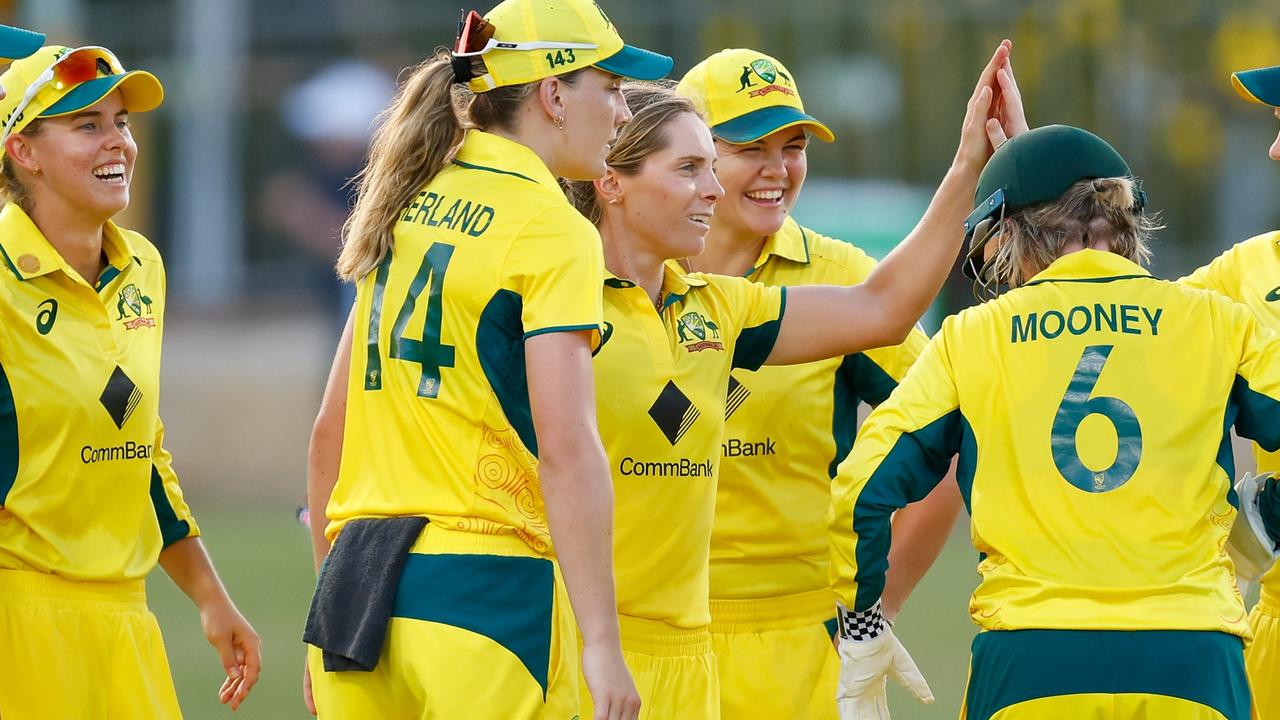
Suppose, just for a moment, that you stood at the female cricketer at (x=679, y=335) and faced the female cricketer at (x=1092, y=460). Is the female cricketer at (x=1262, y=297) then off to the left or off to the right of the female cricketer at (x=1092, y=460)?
left

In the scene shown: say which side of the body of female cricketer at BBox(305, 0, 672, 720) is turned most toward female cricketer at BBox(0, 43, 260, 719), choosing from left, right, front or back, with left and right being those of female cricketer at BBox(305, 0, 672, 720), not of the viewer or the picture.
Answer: left

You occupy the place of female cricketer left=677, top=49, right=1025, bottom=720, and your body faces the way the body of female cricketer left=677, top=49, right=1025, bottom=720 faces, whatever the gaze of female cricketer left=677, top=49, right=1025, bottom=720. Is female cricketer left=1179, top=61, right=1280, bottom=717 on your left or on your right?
on your left

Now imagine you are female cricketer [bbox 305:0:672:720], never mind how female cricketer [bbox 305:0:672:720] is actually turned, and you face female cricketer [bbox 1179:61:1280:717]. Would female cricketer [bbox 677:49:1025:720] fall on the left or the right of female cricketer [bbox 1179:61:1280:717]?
left

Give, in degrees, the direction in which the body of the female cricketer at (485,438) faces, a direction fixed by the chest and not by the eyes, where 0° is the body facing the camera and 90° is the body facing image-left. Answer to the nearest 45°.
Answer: approximately 225°

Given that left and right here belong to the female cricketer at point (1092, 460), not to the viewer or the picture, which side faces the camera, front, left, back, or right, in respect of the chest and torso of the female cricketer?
back

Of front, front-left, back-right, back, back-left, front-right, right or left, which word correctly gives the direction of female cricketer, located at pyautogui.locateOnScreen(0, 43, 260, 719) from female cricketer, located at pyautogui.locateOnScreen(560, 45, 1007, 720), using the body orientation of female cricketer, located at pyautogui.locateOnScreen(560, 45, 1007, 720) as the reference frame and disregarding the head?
back-right
